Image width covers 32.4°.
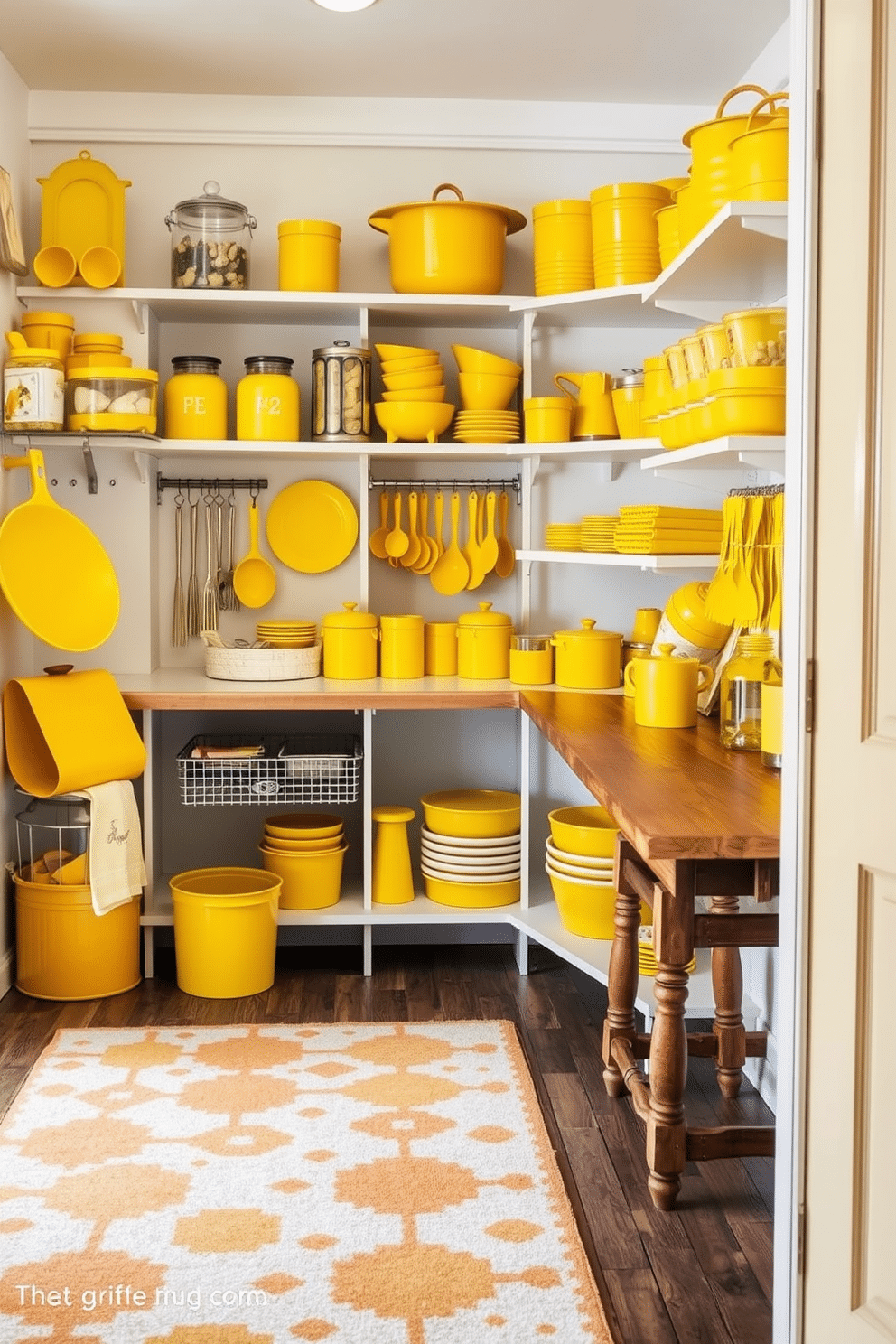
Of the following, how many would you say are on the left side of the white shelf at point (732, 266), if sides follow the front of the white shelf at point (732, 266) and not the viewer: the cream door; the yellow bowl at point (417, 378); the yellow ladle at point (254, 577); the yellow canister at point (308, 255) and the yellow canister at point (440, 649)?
1

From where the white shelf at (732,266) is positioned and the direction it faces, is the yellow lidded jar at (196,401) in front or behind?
in front

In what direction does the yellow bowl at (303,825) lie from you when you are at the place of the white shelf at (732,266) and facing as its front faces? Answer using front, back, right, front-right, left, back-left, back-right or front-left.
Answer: front-right

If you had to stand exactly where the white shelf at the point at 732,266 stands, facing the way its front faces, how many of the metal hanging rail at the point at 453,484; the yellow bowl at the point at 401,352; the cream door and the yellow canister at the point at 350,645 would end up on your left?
1

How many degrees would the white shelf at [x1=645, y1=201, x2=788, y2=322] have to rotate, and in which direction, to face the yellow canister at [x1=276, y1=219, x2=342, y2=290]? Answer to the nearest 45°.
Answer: approximately 45° to its right

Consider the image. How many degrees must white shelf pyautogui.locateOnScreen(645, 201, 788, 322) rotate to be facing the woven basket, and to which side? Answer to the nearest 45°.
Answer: approximately 45° to its right

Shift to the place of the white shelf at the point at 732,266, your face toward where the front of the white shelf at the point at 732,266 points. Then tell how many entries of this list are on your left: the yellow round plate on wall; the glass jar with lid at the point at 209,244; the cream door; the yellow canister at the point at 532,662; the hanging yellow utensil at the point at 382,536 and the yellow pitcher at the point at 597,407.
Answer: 1

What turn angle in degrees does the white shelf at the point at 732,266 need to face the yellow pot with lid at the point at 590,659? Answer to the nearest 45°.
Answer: approximately 90° to its right

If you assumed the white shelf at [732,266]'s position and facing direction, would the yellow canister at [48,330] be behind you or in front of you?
in front

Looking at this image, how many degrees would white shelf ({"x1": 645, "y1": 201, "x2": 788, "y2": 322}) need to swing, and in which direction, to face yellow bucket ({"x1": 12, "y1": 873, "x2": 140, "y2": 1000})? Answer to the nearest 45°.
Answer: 0° — it already faces it

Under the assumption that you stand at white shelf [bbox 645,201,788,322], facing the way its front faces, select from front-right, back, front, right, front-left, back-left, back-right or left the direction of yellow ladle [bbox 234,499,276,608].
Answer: front-right

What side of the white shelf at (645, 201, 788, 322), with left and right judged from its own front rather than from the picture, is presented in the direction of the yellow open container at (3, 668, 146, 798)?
front

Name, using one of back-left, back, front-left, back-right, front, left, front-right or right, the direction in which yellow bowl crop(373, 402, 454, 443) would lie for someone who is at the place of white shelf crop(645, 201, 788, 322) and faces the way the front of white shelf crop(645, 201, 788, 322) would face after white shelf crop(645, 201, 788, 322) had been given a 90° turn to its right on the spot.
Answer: front-left

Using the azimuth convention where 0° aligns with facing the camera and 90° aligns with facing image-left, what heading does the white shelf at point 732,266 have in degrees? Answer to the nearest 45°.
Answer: approximately 90°

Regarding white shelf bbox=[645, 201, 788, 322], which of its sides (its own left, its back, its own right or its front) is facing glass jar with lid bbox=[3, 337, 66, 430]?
front
